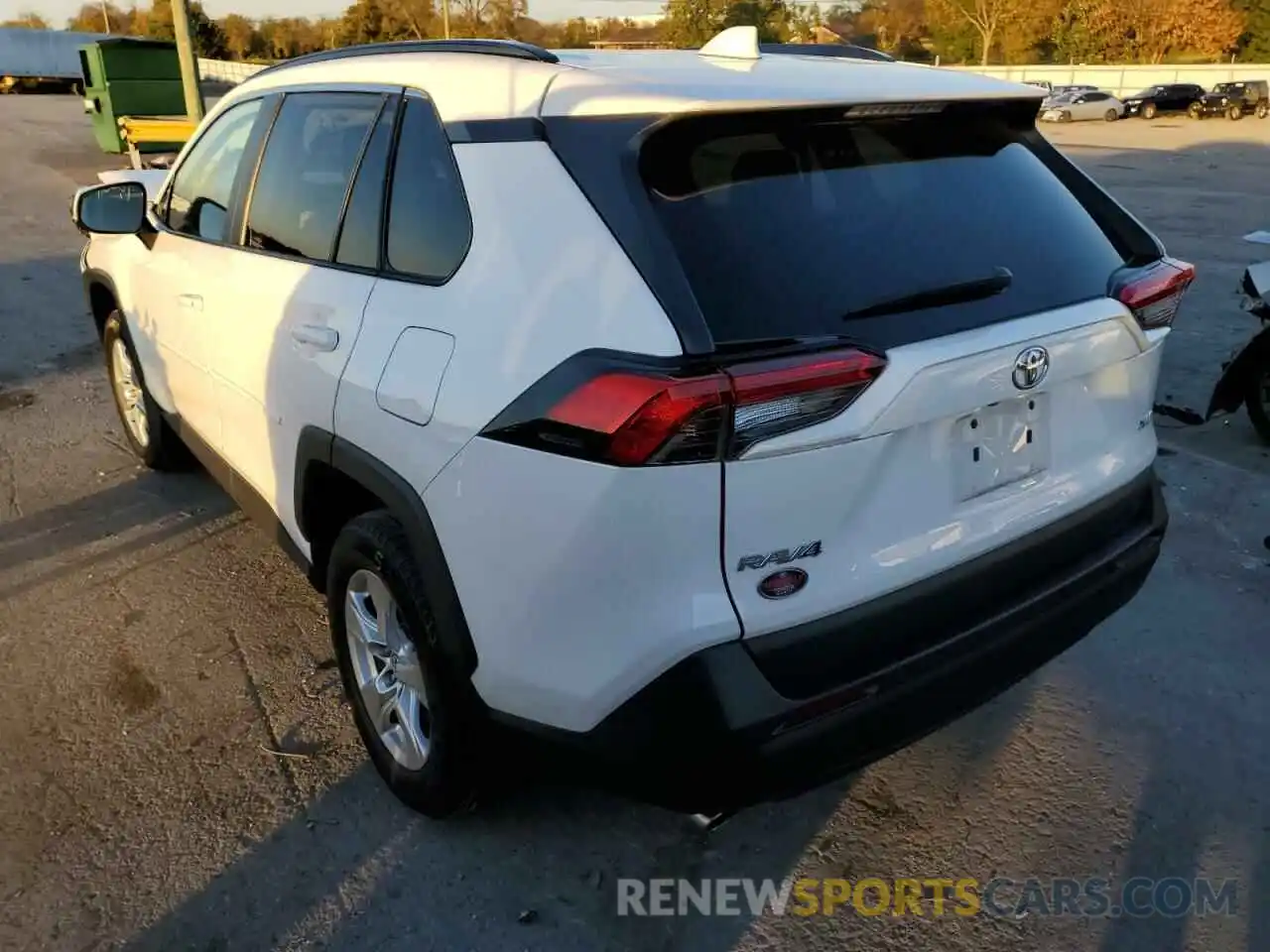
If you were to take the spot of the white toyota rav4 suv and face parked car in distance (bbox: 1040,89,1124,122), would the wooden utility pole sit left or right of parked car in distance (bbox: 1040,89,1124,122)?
left

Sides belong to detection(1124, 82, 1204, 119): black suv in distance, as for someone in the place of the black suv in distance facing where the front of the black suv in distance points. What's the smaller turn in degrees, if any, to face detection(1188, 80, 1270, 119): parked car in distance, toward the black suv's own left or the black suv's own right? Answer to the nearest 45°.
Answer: approximately 135° to the black suv's own left

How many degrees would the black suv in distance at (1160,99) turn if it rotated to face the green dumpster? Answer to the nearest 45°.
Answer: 0° — it already faces it

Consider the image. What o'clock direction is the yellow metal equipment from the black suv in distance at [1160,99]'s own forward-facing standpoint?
The yellow metal equipment is roughly at 11 o'clock from the black suv in distance.

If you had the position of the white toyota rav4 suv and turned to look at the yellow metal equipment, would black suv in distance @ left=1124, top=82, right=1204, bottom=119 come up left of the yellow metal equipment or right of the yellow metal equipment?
right

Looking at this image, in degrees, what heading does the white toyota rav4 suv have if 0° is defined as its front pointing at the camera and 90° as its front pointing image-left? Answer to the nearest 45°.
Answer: approximately 135°
